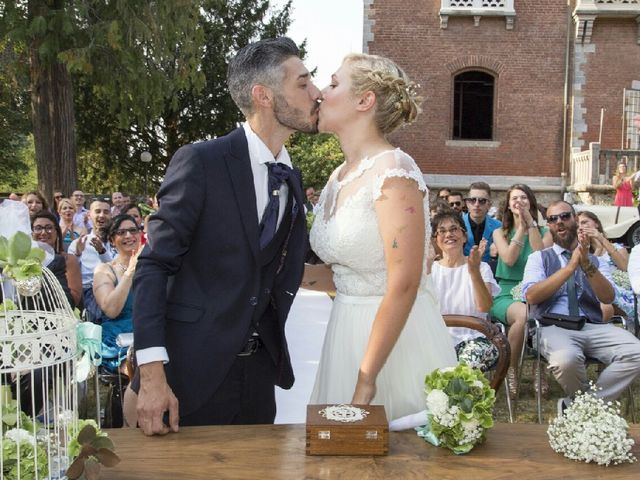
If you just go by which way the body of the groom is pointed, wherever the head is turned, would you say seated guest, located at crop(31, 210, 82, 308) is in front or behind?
behind

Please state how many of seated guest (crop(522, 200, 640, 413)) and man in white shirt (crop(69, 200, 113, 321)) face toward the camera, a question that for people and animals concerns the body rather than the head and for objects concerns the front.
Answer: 2

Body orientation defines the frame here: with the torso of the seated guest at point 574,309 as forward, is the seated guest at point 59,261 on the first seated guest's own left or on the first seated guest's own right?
on the first seated guest's own right

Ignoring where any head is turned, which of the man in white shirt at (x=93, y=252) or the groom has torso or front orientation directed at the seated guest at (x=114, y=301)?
the man in white shirt

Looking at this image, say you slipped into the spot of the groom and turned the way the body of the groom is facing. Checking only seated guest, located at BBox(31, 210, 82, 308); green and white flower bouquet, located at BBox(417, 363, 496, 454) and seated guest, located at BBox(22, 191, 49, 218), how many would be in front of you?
1

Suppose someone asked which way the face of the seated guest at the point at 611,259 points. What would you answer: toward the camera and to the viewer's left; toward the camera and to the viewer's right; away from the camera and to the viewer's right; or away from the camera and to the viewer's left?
toward the camera and to the viewer's left

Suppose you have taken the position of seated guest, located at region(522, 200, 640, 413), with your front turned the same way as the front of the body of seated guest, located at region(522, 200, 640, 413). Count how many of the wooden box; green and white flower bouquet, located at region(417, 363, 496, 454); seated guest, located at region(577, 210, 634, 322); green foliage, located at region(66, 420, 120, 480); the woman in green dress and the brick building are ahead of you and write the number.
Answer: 3

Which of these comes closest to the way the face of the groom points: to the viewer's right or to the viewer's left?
to the viewer's right

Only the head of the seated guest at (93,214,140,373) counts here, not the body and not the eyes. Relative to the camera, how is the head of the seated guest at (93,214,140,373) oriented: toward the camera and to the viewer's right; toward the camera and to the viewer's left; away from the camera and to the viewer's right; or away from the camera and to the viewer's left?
toward the camera and to the viewer's right

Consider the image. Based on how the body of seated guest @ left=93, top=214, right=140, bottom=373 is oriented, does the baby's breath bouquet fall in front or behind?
in front

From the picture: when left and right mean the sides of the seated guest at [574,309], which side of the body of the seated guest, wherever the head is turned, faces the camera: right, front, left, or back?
front

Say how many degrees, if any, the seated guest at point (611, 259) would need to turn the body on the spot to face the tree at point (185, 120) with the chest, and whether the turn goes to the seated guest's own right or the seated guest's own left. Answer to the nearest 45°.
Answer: approximately 90° to the seated guest's own right

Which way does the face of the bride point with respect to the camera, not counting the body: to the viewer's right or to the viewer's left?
to the viewer's left

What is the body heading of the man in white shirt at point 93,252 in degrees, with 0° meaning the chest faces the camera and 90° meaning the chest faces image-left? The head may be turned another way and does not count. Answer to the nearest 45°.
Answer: approximately 0°

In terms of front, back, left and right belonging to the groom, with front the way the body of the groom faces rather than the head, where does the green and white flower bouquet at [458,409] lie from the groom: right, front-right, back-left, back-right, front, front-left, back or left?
front

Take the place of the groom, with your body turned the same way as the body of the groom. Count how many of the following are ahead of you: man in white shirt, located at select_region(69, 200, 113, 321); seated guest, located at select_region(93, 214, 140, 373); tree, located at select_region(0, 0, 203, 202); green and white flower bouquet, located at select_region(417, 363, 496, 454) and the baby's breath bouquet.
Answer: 2

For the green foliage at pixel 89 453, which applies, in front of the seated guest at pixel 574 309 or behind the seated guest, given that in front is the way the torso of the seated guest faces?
in front

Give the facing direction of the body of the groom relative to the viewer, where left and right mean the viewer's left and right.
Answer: facing the viewer and to the right of the viewer

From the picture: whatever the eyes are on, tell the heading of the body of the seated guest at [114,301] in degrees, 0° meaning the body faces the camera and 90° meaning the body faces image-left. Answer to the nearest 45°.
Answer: approximately 315°

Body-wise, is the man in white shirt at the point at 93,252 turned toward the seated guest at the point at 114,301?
yes
